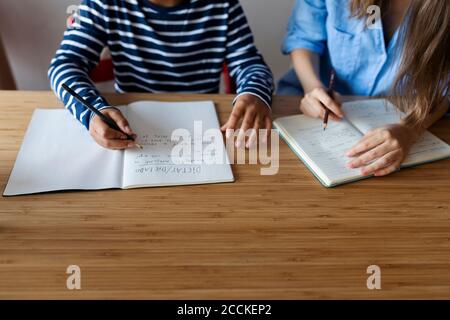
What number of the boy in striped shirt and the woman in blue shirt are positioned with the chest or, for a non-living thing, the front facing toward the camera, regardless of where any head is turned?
2

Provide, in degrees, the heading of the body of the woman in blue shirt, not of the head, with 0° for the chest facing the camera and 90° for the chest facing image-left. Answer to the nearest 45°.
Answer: approximately 0°
